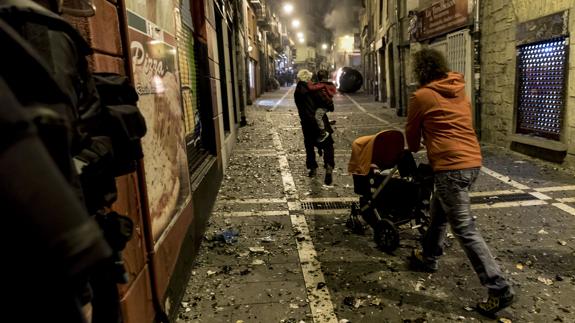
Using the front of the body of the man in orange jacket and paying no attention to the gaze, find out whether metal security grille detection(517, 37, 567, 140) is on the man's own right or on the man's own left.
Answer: on the man's own right

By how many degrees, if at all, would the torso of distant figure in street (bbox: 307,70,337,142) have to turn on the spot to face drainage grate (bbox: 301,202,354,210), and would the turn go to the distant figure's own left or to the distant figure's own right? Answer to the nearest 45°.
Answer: approximately 135° to the distant figure's own left

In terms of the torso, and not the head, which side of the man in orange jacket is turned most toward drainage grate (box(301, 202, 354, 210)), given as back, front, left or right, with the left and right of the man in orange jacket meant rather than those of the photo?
front

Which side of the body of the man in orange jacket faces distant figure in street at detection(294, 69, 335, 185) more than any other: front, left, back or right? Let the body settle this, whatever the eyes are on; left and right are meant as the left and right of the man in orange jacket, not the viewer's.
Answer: front

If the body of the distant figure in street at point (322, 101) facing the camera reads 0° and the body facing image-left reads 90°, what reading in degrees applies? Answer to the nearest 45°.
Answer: approximately 135°

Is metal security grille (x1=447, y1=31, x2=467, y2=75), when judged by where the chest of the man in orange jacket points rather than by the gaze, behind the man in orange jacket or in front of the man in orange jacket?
in front

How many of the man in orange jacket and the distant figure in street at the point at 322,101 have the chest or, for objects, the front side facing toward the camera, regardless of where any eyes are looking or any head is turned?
0

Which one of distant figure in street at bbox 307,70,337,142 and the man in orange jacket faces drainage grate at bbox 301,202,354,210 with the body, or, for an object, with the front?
the man in orange jacket

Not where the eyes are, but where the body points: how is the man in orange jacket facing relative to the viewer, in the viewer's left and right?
facing away from the viewer and to the left of the viewer

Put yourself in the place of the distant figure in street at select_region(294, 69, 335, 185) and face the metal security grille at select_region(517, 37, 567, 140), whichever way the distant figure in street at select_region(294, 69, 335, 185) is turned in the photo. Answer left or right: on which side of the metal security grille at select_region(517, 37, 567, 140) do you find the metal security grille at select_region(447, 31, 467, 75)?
left

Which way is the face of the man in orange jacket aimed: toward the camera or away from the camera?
away from the camera
